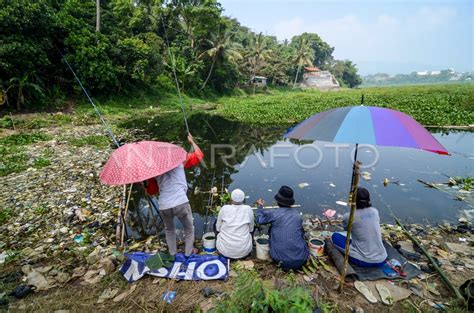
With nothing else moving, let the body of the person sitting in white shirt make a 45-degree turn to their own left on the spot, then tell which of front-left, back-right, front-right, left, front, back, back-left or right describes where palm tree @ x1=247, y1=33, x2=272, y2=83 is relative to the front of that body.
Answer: front-right

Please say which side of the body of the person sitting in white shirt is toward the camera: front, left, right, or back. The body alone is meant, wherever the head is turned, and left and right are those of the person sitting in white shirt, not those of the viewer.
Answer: back

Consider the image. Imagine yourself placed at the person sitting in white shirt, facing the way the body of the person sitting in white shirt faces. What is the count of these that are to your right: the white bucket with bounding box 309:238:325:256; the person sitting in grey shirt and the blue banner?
2

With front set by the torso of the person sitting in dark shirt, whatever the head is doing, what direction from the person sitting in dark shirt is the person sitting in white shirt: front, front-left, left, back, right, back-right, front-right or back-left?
left

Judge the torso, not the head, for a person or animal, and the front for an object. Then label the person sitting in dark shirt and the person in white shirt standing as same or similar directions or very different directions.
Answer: same or similar directions

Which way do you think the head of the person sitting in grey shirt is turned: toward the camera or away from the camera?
away from the camera

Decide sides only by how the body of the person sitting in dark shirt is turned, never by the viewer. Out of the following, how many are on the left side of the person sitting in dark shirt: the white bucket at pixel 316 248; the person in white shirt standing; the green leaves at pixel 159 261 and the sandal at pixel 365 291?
2

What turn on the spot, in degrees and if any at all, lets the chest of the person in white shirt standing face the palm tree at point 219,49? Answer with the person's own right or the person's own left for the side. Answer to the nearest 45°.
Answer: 0° — they already face it

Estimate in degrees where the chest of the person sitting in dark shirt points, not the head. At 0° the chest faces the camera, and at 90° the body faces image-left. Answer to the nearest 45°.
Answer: approximately 180°

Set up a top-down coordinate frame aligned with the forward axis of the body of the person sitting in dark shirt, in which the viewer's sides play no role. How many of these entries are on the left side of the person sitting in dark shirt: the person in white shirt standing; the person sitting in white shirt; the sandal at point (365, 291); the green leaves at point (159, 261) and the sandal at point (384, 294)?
3

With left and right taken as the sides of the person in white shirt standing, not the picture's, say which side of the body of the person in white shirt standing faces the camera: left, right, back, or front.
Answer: back

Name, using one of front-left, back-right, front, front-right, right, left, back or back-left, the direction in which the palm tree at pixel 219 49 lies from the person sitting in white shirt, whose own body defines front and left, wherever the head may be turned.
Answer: front

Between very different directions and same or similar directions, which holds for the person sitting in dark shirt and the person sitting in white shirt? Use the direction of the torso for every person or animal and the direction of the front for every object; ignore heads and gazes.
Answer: same or similar directions
